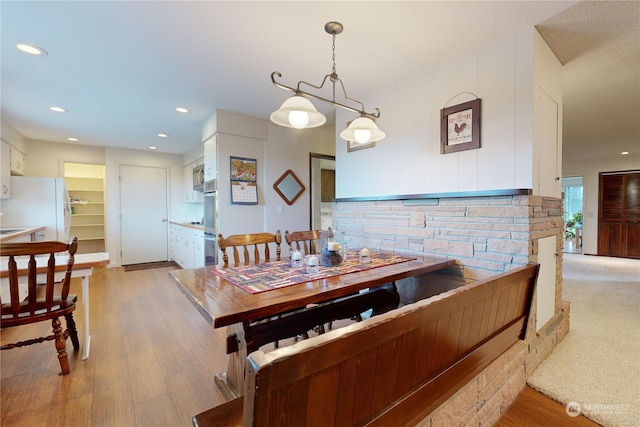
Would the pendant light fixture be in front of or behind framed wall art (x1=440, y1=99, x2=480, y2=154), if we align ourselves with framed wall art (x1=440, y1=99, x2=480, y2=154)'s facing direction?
in front

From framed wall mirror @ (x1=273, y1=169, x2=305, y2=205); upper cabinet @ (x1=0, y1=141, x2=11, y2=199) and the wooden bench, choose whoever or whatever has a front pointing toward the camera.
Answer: the framed wall mirror

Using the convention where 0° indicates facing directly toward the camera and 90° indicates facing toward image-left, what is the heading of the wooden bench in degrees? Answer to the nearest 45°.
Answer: approximately 135°

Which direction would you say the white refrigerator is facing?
to the viewer's right

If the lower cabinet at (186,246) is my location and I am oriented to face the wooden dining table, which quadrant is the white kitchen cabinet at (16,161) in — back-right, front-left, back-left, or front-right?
back-right

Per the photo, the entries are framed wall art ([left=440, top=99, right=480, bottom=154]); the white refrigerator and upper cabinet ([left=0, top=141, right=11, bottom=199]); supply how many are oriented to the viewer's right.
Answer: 2

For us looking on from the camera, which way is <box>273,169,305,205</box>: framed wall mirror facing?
facing the viewer

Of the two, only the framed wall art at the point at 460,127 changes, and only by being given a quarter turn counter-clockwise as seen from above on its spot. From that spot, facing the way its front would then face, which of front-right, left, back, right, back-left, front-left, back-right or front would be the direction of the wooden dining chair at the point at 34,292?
right

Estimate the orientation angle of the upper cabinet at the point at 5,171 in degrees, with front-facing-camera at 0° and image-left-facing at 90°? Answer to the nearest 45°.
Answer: approximately 270°

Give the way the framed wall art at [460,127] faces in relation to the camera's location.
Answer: facing the viewer and to the left of the viewer

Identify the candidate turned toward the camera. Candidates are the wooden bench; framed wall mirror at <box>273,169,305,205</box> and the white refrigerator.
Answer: the framed wall mirror

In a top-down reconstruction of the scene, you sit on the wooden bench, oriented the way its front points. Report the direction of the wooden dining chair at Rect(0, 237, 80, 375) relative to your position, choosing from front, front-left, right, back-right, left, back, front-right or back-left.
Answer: front-left

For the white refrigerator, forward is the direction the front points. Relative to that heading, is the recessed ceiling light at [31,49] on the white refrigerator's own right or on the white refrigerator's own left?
on the white refrigerator's own right

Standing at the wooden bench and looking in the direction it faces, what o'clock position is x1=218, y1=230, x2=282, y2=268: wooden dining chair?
The wooden dining chair is roughly at 12 o'clock from the wooden bench.
